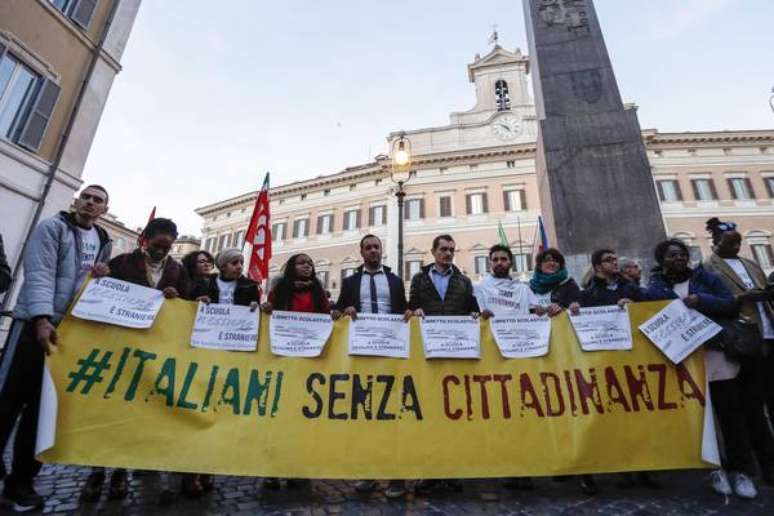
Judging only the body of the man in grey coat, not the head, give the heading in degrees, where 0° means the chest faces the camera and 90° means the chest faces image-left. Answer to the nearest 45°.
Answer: approximately 315°

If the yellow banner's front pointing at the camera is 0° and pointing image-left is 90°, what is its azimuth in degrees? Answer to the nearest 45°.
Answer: approximately 0°

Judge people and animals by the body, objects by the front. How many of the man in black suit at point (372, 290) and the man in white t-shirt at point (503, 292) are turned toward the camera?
2

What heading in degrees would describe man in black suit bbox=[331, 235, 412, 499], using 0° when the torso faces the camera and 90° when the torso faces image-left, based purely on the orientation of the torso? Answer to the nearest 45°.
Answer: approximately 0°

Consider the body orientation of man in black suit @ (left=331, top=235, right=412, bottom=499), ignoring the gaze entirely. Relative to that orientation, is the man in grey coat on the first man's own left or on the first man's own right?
on the first man's own right

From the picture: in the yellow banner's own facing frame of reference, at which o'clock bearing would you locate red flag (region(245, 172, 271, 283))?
The red flag is roughly at 5 o'clock from the yellow banner.

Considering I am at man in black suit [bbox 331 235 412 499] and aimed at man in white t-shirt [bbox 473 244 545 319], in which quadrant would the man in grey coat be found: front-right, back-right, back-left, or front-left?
back-right

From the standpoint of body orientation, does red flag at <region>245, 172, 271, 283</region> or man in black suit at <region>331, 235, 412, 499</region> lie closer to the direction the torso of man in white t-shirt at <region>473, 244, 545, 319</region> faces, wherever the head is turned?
the man in black suit
